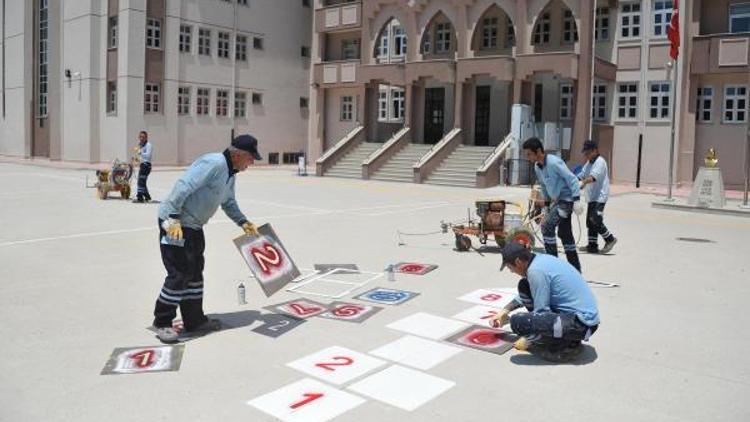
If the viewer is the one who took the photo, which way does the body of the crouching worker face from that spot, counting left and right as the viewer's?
facing to the left of the viewer

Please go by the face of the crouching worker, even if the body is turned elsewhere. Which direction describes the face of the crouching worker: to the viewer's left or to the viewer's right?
to the viewer's left

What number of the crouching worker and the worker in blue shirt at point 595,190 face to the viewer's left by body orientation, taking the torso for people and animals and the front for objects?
2

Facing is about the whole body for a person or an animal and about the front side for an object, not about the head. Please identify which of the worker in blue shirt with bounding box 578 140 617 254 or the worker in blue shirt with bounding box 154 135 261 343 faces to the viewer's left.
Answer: the worker in blue shirt with bounding box 578 140 617 254

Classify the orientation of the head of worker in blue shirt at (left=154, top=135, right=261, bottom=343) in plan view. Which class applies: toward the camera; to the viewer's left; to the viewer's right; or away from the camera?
to the viewer's right

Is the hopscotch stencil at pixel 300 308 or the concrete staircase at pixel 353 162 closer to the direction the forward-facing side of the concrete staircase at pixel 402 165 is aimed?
the hopscotch stencil

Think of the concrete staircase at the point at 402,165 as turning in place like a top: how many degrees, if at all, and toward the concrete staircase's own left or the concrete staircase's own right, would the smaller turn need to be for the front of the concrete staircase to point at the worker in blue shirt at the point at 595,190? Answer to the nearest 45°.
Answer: approximately 45° to the concrete staircase's own left

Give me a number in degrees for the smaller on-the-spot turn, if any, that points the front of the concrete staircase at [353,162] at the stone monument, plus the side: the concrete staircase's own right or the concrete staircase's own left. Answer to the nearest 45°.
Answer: approximately 90° to the concrete staircase's own left

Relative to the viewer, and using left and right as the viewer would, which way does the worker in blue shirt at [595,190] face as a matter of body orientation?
facing to the left of the viewer

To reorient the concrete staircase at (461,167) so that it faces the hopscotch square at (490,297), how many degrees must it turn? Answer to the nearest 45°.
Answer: approximately 45° to its left

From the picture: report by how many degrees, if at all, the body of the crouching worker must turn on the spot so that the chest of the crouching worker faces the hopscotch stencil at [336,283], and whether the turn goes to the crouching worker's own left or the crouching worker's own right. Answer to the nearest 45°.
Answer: approximately 45° to the crouching worker's own right
